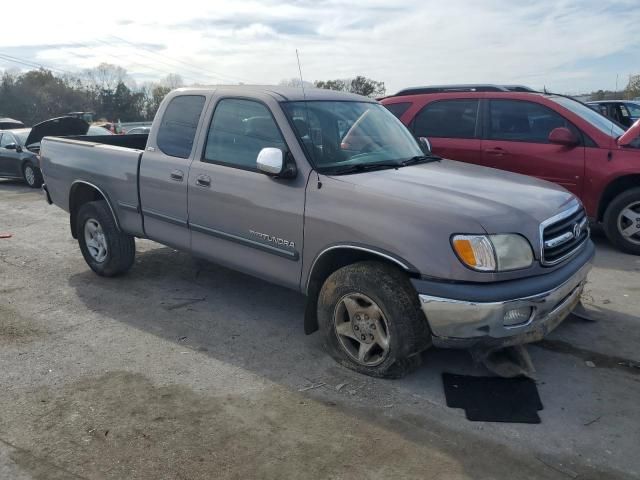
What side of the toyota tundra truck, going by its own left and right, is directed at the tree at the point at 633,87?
left

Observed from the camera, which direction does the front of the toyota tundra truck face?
facing the viewer and to the right of the viewer

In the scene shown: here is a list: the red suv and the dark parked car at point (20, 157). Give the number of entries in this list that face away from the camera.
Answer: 0

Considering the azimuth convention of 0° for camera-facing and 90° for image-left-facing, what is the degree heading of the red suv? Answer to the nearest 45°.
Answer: approximately 315°

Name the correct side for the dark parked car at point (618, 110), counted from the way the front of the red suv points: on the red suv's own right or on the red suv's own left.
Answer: on the red suv's own left

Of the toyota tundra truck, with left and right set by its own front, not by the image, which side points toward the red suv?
left

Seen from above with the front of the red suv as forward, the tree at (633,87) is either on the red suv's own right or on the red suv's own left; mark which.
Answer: on the red suv's own left

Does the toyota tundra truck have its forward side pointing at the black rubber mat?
yes
